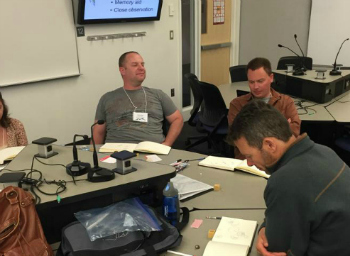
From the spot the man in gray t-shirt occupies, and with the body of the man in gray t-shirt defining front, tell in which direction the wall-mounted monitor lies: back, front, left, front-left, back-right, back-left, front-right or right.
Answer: back

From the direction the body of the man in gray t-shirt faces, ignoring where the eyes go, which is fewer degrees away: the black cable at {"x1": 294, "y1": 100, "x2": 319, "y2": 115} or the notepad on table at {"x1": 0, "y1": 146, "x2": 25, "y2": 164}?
the notepad on table

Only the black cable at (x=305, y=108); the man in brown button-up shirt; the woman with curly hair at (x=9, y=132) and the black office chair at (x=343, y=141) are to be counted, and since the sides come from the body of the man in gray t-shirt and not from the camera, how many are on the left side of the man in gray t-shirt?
3

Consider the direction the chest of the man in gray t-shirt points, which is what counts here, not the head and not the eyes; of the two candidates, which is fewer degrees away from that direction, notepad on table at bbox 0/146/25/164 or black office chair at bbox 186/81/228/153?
the notepad on table

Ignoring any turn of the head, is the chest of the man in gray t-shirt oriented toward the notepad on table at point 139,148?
yes

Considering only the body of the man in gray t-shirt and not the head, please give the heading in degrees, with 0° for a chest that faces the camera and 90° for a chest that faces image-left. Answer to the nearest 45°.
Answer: approximately 0°

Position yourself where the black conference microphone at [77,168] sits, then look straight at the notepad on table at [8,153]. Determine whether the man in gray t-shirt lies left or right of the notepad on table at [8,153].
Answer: right
